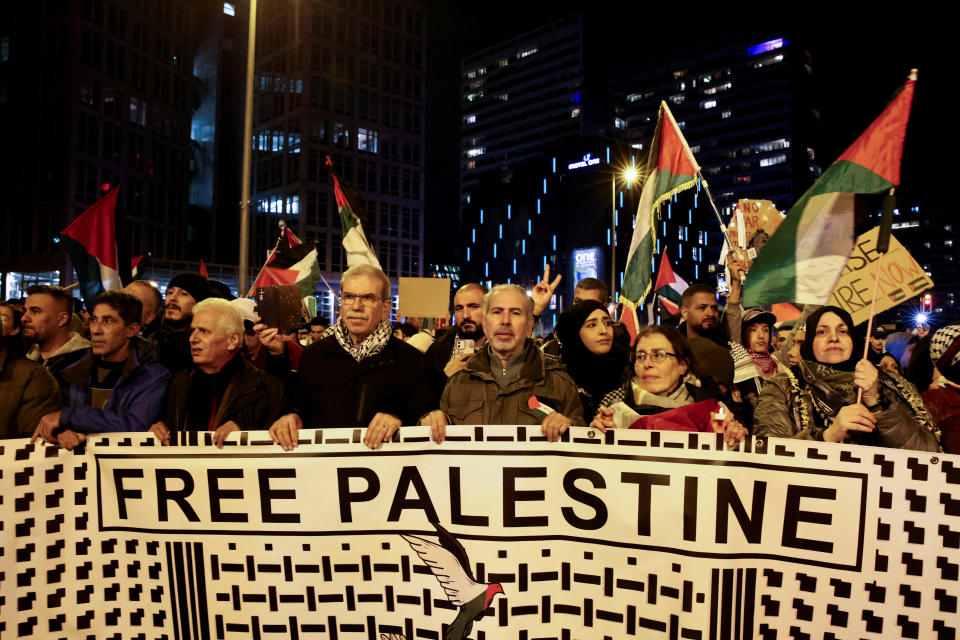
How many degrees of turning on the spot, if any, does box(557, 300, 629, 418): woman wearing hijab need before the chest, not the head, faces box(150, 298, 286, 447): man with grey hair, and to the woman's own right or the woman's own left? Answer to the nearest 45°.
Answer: approximately 90° to the woman's own right

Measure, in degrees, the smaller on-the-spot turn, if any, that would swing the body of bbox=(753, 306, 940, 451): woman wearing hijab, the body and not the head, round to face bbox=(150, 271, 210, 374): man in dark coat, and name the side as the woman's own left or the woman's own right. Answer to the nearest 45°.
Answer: approximately 90° to the woman's own right

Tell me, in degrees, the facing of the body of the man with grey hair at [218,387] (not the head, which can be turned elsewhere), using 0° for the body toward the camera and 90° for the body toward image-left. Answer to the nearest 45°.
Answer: approximately 45°

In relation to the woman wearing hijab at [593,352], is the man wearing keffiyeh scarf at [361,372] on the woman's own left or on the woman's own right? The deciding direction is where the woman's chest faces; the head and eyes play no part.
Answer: on the woman's own right

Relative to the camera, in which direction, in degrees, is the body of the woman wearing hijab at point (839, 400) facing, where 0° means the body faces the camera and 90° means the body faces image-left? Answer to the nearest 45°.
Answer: approximately 0°

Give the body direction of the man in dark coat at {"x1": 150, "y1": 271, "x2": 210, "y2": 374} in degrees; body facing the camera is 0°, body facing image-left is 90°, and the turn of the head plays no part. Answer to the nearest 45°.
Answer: approximately 45°

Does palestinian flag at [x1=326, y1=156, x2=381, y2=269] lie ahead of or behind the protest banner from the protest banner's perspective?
behind

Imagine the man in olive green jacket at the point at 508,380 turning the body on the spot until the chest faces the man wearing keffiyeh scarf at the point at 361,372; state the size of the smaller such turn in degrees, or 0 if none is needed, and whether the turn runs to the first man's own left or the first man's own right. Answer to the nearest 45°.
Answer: approximately 90° to the first man's own right
